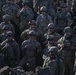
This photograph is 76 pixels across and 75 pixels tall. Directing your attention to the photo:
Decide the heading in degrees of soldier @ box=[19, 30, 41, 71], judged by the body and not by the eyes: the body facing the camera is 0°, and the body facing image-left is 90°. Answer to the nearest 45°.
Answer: approximately 0°

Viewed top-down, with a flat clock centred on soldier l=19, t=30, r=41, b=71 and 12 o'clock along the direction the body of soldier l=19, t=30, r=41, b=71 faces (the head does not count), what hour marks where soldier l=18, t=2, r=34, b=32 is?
soldier l=18, t=2, r=34, b=32 is roughly at 6 o'clock from soldier l=19, t=30, r=41, b=71.

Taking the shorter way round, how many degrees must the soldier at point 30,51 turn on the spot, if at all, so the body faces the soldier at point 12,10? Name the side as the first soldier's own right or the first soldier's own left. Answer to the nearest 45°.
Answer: approximately 180°

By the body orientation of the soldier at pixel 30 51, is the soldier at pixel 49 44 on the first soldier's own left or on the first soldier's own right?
on the first soldier's own left

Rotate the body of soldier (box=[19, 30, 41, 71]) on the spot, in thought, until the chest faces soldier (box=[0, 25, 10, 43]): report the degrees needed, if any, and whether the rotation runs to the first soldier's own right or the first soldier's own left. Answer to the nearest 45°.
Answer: approximately 135° to the first soldier's own right

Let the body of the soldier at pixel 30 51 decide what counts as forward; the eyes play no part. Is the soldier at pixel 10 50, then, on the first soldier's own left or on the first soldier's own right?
on the first soldier's own right

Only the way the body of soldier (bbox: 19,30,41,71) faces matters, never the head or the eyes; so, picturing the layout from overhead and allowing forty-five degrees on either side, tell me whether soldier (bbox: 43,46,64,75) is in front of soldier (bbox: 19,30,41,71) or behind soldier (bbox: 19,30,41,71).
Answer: in front

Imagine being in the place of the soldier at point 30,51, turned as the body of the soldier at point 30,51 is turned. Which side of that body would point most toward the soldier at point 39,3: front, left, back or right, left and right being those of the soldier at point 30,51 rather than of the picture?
back
